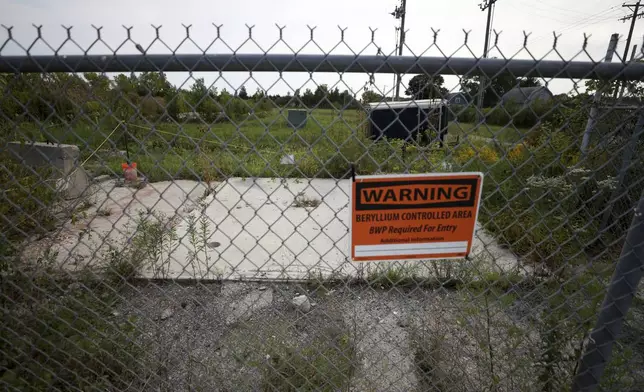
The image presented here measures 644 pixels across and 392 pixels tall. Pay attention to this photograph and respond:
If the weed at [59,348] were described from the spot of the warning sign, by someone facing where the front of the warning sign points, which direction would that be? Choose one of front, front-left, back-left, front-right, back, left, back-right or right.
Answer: right

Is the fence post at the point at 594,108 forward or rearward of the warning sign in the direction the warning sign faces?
rearward

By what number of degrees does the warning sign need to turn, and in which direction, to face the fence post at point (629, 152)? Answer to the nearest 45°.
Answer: approximately 135° to its left

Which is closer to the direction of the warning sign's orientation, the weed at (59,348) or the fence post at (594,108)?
the weed

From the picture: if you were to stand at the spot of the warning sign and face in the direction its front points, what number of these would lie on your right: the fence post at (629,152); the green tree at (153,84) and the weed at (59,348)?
2

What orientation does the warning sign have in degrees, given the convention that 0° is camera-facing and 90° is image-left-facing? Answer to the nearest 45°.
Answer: approximately 0°

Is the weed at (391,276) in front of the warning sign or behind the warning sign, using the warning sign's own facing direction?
behind
